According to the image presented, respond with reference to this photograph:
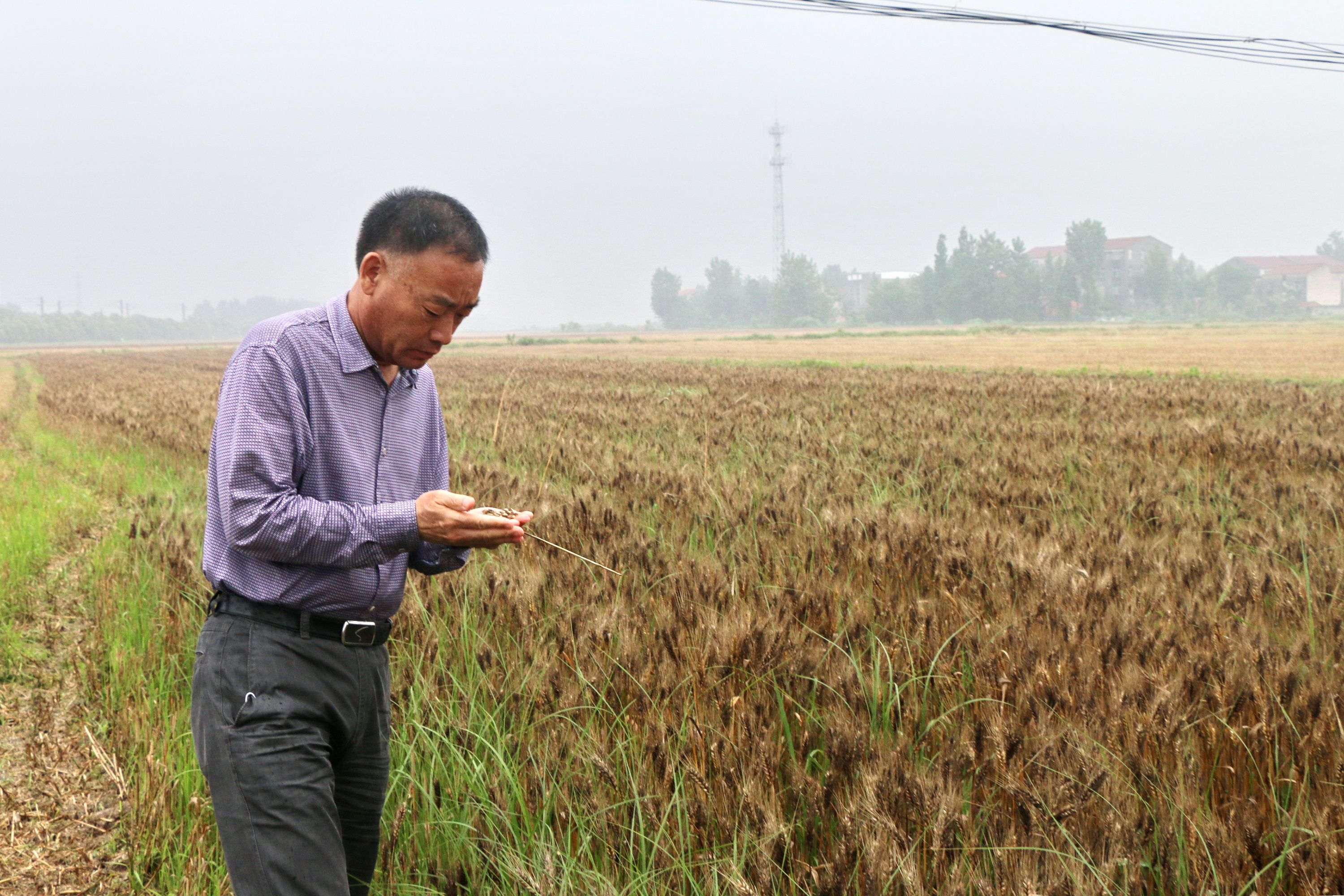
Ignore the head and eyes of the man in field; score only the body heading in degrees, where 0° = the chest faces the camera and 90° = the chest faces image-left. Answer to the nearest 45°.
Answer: approximately 315°
